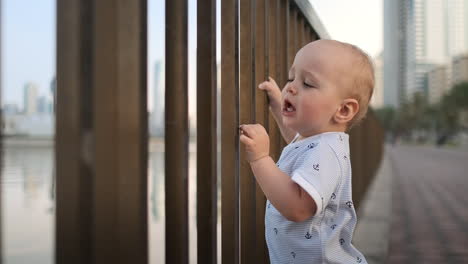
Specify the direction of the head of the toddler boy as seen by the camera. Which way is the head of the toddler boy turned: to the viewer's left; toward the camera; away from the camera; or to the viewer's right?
to the viewer's left

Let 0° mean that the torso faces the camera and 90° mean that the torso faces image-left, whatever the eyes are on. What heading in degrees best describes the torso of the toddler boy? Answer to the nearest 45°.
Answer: approximately 90°
